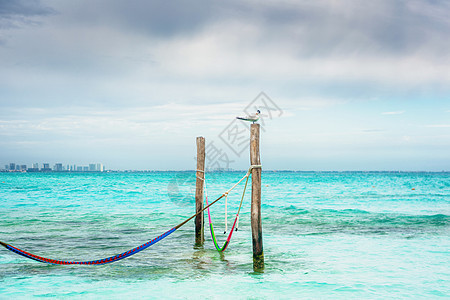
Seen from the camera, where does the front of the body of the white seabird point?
to the viewer's right
